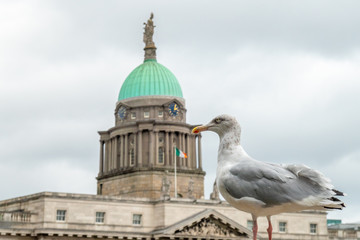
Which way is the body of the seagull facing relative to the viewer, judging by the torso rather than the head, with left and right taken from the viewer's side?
facing to the left of the viewer
